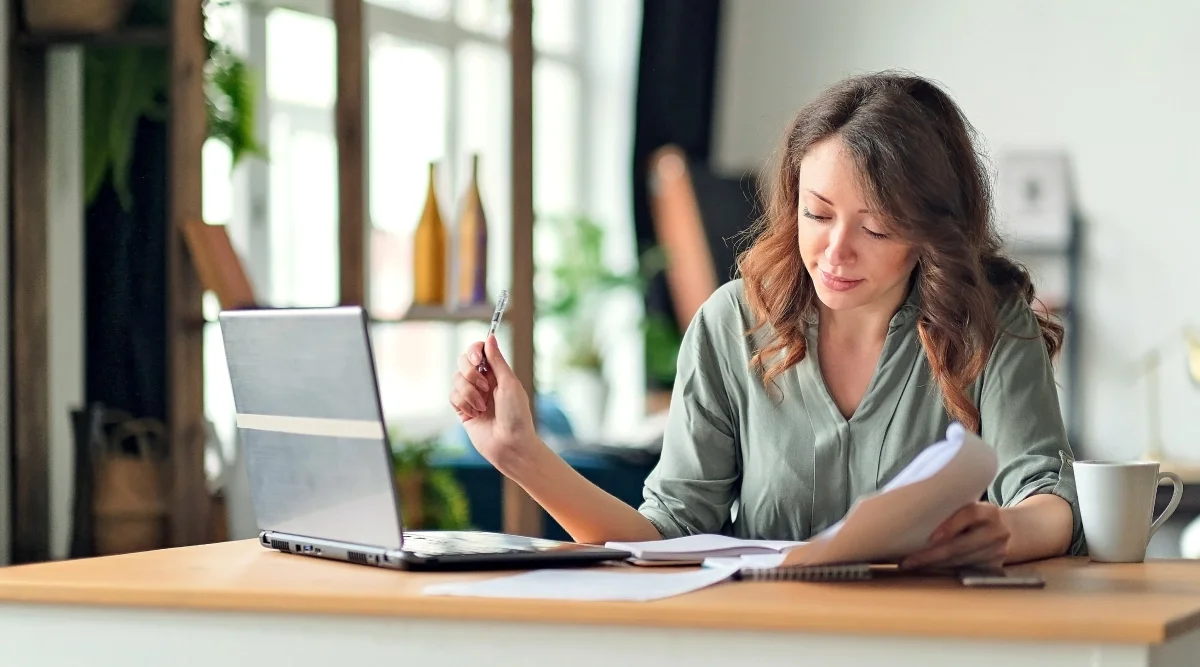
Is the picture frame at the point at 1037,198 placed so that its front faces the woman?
yes

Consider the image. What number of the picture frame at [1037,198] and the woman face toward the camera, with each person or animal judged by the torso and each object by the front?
2

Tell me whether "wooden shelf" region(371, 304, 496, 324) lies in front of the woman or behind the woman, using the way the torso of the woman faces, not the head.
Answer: behind

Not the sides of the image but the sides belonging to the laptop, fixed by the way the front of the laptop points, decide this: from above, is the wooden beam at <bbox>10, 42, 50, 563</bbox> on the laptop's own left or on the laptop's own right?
on the laptop's own left

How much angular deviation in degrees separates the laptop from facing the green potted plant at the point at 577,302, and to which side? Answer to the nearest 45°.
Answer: approximately 45° to its left

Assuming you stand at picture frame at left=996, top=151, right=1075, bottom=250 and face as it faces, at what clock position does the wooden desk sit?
The wooden desk is roughly at 12 o'clock from the picture frame.

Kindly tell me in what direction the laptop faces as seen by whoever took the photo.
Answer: facing away from the viewer and to the right of the viewer
